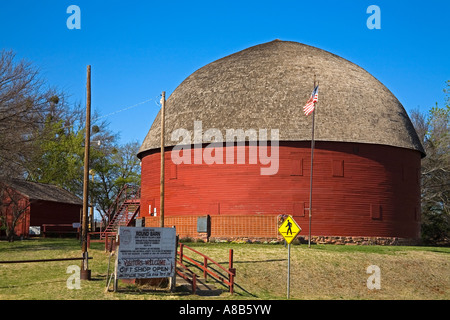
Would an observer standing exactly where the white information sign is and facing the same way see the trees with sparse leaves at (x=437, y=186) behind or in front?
behind

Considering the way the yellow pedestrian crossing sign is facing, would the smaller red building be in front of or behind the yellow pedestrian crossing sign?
behind

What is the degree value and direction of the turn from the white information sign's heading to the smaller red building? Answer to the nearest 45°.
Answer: approximately 180°

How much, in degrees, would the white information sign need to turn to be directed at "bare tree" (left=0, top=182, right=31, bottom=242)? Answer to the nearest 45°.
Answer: approximately 180°

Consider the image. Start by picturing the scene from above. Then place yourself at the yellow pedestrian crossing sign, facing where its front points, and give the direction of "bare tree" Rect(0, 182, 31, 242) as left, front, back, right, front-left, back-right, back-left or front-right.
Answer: back-right

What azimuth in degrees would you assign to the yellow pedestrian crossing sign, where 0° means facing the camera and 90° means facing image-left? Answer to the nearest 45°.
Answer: approximately 0°

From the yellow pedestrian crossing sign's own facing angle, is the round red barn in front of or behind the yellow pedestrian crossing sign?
behind

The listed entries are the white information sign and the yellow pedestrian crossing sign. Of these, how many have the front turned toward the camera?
2

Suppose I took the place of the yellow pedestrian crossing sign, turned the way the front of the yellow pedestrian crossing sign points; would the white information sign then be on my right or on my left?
on my right
